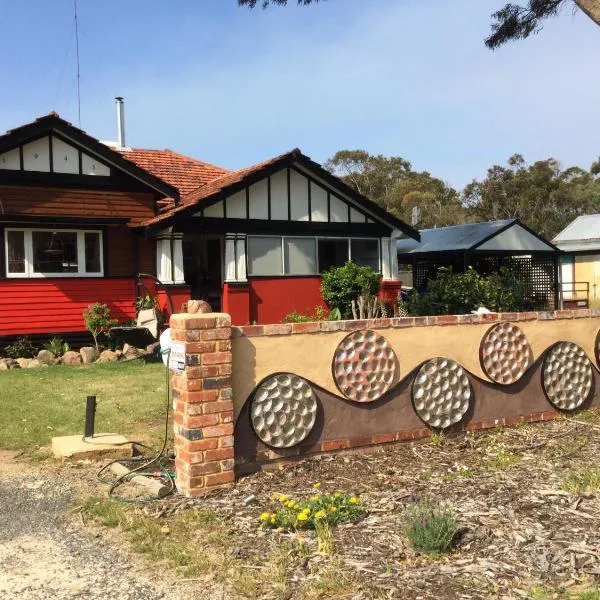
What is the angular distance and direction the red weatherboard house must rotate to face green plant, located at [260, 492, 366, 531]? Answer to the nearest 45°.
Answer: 0° — it already faces it

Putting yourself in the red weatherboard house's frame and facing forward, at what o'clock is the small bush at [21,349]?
The small bush is roughly at 2 o'clock from the red weatherboard house.

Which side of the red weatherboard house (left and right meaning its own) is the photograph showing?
front

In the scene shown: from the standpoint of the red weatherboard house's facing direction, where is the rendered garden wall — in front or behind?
in front

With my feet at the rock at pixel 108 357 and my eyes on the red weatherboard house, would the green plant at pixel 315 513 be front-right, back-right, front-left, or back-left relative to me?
back-right

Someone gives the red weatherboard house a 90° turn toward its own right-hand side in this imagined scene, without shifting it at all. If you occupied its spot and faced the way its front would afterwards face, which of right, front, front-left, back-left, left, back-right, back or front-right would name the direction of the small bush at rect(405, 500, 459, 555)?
left

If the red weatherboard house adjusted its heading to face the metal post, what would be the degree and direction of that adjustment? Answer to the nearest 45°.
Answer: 0° — it already faces it

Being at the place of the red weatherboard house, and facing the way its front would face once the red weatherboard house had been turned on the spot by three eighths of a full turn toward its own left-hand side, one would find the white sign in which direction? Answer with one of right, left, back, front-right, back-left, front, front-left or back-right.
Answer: back-right

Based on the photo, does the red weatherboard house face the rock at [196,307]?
yes

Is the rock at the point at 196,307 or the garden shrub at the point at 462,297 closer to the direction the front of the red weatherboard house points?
the rock

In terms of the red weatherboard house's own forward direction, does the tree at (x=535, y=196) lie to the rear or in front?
to the rear

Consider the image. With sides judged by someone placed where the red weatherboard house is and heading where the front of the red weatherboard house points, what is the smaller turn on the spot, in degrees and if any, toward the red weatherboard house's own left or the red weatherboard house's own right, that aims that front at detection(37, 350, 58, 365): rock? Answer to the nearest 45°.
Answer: approximately 45° to the red weatherboard house's own right

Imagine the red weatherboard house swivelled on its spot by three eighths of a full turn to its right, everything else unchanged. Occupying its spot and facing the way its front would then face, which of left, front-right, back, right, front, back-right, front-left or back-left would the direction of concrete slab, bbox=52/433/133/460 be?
back-left
